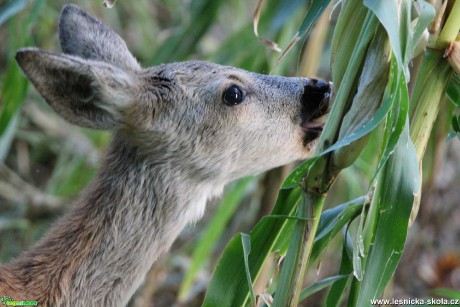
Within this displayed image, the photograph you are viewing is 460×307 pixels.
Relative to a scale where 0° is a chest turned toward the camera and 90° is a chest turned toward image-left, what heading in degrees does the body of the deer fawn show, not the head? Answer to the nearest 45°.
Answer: approximately 270°

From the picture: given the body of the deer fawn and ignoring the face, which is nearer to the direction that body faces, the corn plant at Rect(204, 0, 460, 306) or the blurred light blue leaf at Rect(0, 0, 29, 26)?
the corn plant

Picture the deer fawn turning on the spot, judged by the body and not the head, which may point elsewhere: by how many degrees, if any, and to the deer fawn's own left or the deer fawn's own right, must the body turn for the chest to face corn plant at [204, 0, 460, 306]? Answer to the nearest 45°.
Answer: approximately 45° to the deer fawn's own right

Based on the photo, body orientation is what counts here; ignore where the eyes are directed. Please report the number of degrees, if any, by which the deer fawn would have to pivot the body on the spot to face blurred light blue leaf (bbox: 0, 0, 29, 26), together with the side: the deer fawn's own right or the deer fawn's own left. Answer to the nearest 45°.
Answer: approximately 135° to the deer fawn's own left
